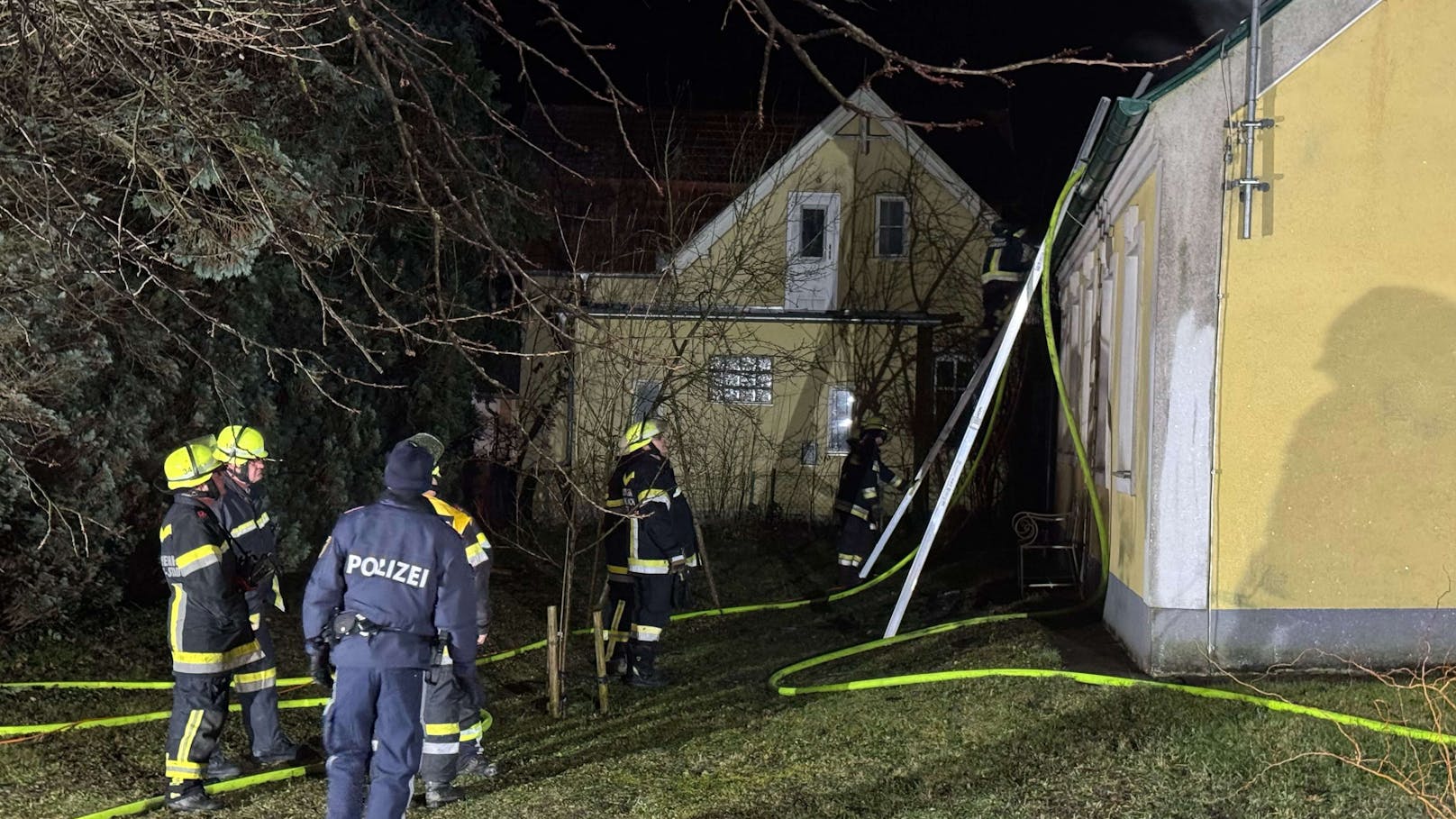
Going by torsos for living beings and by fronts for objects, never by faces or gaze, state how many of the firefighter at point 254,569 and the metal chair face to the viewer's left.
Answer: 1

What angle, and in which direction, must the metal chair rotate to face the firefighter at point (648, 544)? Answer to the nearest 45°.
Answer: approximately 45° to its left

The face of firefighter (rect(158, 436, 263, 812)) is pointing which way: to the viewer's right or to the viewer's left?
to the viewer's right

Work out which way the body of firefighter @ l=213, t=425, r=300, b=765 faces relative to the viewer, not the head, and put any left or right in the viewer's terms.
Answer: facing to the right of the viewer

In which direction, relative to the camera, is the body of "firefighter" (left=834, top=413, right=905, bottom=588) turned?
to the viewer's right

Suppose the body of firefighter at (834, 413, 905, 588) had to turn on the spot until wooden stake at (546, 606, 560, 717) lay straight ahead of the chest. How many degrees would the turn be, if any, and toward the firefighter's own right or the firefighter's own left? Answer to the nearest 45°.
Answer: approximately 90° to the firefighter's own right

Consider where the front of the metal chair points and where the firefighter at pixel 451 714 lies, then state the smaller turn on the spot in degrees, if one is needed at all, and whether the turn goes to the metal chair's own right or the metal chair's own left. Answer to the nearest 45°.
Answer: approximately 45° to the metal chair's own left

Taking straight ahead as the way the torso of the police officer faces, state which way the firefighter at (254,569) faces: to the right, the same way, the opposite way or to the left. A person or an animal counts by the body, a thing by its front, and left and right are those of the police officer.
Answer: to the right

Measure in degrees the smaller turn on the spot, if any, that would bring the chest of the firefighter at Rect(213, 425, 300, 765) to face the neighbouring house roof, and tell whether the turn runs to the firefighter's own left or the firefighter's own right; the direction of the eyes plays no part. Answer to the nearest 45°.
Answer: approximately 45° to the firefighter's own left

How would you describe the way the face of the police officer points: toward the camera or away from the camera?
away from the camera
